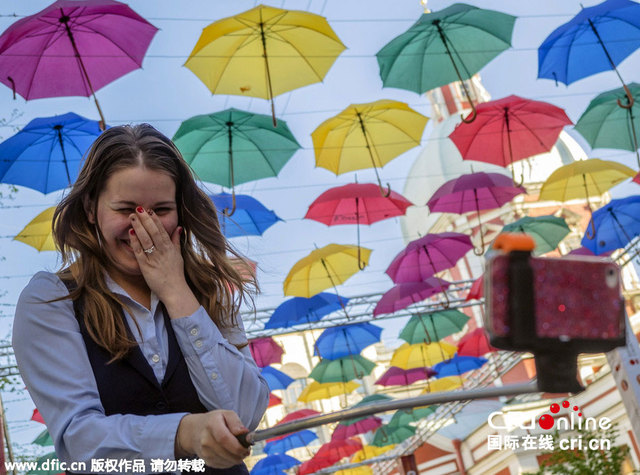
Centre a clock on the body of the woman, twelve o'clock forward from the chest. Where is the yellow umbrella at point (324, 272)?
The yellow umbrella is roughly at 8 o'clock from the woman.

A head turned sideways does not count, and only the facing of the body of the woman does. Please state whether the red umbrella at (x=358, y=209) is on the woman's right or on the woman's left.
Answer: on the woman's left

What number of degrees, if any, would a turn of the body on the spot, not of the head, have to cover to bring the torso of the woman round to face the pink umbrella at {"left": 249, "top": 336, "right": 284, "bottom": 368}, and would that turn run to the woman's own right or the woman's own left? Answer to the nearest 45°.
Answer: approximately 135° to the woman's own left

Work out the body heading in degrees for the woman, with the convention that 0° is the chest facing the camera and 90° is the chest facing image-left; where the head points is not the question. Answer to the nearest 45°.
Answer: approximately 315°

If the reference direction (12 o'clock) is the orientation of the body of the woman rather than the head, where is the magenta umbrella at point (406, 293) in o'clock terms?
The magenta umbrella is roughly at 8 o'clock from the woman.

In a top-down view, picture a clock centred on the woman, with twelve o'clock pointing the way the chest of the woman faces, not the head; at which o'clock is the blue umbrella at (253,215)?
The blue umbrella is roughly at 8 o'clock from the woman.

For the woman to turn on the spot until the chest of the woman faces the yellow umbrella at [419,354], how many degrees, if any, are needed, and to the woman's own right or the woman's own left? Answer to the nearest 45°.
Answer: approximately 135° to the woman's own left

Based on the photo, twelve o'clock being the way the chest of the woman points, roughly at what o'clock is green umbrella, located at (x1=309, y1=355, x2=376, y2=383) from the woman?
The green umbrella is roughly at 8 o'clock from the woman.

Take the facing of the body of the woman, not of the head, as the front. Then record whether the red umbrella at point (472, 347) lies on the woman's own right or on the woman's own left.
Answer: on the woman's own left

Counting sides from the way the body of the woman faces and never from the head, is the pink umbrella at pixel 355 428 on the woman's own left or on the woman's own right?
on the woman's own left

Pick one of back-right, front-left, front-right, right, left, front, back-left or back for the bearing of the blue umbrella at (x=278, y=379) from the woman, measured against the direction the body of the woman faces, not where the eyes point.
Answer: back-left

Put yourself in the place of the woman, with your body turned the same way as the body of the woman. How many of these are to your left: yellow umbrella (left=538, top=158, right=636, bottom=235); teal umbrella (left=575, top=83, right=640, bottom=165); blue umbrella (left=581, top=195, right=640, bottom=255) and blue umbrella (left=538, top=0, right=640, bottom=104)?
4

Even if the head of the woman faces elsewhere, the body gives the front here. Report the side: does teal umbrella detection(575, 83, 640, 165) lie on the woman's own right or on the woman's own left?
on the woman's own left

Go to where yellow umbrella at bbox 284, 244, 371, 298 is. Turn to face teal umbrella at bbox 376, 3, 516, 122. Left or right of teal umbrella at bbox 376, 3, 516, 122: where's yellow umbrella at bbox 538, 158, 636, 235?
left

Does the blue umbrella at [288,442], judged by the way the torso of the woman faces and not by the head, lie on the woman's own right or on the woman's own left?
on the woman's own left

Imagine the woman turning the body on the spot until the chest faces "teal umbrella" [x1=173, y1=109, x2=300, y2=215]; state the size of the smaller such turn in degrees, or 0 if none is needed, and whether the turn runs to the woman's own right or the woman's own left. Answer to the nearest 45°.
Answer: approximately 135° to the woman's own left
